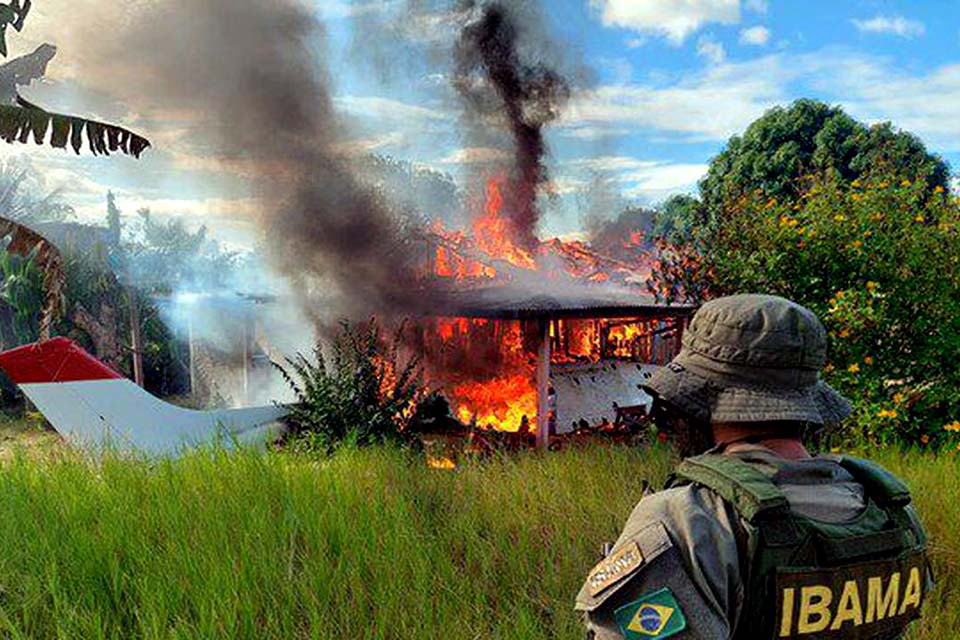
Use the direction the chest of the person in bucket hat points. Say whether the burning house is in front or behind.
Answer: in front

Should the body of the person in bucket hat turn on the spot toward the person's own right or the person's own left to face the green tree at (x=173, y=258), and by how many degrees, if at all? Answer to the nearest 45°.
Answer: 0° — they already face it

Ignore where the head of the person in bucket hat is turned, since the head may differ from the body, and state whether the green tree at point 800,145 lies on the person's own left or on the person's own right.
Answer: on the person's own right

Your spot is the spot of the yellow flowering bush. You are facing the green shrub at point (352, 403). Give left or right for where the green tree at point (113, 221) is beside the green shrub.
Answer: right

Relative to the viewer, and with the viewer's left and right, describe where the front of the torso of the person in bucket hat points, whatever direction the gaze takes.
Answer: facing away from the viewer and to the left of the viewer

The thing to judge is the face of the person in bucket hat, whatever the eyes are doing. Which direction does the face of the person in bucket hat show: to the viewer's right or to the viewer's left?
to the viewer's left

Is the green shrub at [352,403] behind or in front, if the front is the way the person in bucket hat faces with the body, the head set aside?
in front

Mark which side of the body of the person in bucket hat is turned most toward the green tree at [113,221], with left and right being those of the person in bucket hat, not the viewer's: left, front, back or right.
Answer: front

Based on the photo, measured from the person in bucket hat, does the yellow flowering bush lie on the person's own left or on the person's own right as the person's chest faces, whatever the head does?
on the person's own right

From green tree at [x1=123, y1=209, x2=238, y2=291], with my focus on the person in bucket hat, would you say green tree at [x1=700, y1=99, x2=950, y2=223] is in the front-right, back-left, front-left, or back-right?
front-left
